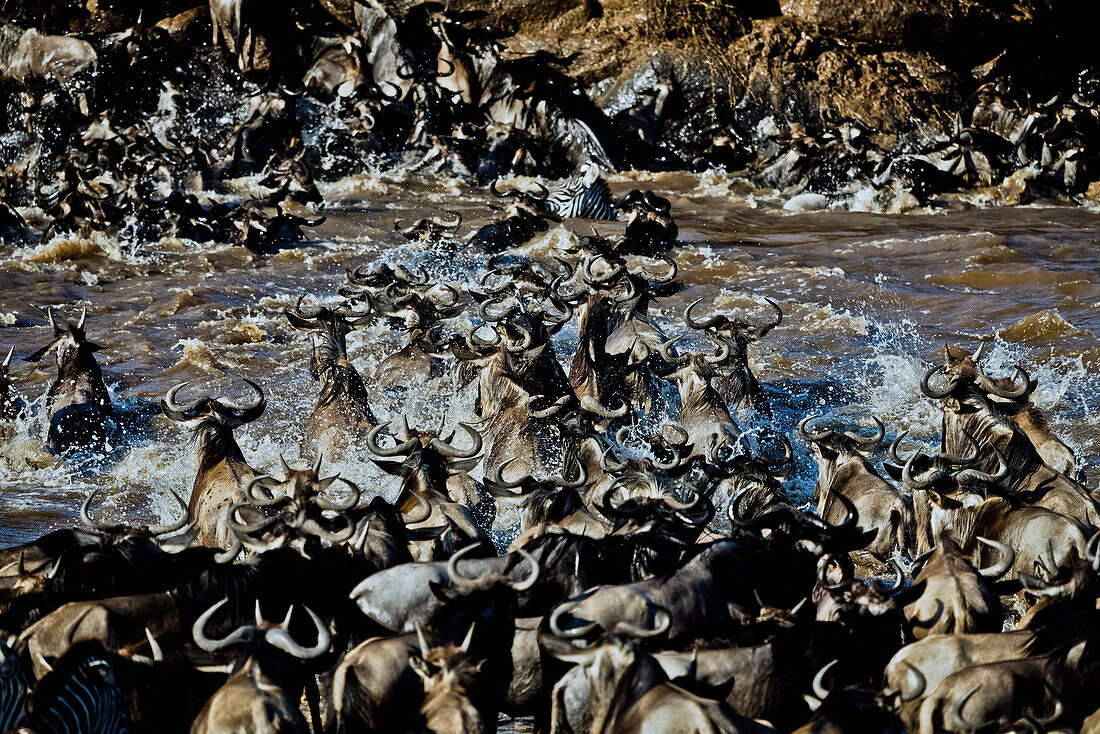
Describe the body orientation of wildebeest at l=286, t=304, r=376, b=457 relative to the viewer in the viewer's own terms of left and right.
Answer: facing away from the viewer

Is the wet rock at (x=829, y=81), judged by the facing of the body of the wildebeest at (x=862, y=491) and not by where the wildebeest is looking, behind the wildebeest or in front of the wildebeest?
in front

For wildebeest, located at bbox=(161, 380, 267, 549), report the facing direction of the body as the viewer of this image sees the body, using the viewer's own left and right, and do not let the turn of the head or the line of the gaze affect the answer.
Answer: facing away from the viewer

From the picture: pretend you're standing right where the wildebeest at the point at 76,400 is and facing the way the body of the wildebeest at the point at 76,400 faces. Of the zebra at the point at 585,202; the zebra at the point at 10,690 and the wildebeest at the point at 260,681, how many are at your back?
2

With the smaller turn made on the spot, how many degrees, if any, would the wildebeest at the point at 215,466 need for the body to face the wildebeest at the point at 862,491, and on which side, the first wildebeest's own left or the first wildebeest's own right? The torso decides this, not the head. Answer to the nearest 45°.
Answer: approximately 90° to the first wildebeest's own right

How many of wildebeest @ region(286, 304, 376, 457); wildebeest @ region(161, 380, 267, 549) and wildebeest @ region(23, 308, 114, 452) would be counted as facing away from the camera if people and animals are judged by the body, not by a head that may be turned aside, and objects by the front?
3

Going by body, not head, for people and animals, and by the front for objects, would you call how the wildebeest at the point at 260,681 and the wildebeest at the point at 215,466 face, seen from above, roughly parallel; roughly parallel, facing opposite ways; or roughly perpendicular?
roughly parallel

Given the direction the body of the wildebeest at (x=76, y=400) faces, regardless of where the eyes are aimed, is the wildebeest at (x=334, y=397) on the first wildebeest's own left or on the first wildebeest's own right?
on the first wildebeest's own right

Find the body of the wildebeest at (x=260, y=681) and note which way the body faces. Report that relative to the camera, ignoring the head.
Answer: away from the camera

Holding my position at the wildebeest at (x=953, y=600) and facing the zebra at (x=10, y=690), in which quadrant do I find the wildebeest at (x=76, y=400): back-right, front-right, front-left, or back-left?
front-right

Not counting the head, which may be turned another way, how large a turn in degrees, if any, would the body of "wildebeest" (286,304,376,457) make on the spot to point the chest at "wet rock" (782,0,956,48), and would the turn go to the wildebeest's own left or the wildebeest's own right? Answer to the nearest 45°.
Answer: approximately 45° to the wildebeest's own right

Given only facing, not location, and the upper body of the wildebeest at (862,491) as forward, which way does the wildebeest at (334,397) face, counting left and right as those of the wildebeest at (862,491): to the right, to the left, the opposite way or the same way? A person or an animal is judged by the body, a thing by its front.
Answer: the same way
